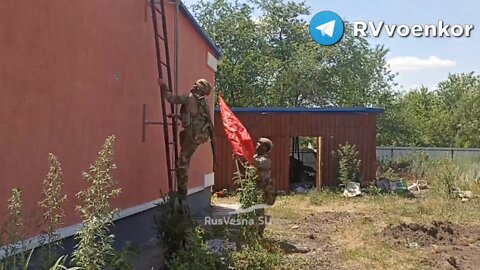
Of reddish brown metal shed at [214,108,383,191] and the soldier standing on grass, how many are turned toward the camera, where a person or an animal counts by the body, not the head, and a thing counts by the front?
1

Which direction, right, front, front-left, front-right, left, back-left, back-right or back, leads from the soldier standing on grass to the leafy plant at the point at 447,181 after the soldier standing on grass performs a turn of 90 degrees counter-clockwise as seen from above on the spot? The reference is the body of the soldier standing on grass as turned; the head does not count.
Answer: back-left

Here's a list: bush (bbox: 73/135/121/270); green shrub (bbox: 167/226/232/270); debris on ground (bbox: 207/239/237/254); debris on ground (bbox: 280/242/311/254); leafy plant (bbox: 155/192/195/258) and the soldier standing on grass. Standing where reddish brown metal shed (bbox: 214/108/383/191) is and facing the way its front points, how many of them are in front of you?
6

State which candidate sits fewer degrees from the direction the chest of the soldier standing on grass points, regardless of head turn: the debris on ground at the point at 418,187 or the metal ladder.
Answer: the metal ladder

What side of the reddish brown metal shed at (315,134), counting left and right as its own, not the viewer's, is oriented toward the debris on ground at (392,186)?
left

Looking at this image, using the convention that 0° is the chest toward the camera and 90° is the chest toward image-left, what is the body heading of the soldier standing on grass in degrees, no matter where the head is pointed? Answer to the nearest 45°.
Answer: approximately 90°

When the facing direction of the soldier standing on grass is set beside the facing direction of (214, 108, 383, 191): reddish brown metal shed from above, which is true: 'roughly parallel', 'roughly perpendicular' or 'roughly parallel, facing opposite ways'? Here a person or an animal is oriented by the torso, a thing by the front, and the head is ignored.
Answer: roughly perpendicular

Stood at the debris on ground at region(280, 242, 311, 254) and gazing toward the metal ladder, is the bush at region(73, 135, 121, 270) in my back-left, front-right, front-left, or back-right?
front-left

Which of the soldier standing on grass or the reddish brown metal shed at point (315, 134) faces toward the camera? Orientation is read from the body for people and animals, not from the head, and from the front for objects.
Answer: the reddish brown metal shed

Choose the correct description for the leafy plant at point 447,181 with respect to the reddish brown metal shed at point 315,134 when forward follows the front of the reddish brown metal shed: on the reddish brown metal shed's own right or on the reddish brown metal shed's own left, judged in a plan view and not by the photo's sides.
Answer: on the reddish brown metal shed's own left

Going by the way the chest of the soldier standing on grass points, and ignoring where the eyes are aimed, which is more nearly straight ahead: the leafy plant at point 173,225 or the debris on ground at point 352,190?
the leafy plant

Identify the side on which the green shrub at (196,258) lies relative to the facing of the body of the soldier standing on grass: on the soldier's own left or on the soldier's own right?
on the soldier's own left

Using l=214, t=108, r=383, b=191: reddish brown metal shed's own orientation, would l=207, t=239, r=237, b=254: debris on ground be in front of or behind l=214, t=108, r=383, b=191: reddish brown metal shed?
in front

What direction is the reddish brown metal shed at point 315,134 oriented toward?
toward the camera
